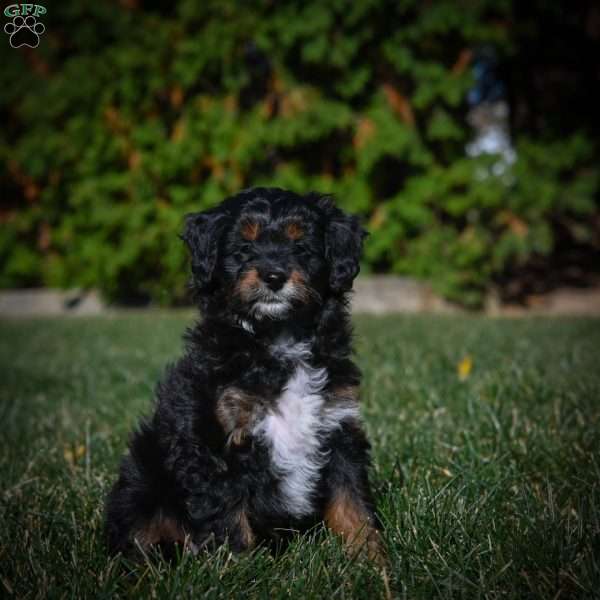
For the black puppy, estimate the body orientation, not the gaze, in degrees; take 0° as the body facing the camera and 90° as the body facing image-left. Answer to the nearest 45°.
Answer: approximately 315°

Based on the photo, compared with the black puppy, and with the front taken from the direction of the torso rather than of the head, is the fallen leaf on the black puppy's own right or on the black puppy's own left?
on the black puppy's own left
